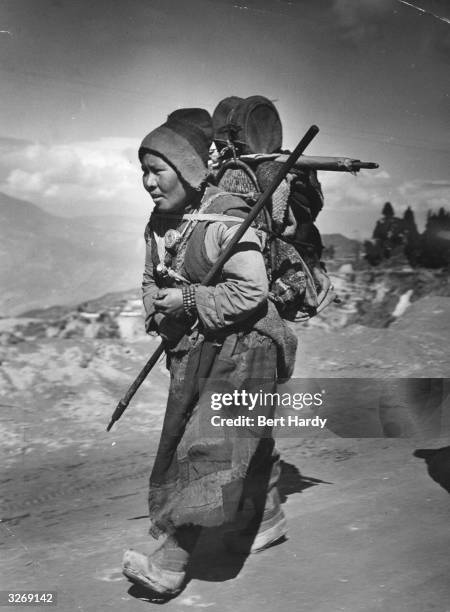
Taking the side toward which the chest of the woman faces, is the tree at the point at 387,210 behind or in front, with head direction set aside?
behind

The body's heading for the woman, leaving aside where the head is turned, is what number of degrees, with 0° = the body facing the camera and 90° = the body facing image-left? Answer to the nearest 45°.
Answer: approximately 45°
